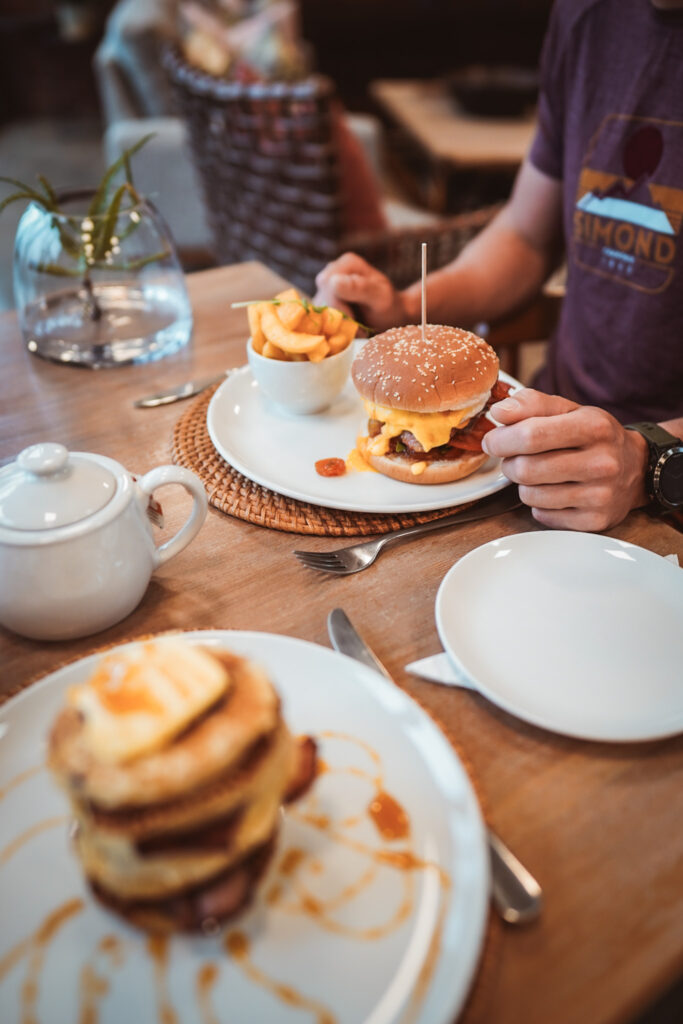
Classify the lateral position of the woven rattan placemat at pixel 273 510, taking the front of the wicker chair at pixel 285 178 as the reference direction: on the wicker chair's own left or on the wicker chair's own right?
on the wicker chair's own right

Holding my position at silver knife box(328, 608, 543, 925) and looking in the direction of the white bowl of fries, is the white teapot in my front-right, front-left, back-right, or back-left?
front-left

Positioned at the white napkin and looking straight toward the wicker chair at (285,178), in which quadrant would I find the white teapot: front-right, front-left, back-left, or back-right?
front-left
